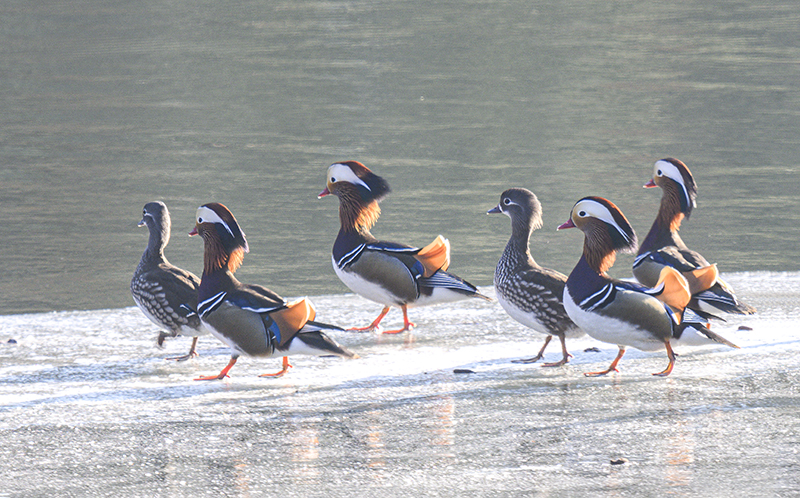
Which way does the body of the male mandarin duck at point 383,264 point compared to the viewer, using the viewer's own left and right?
facing to the left of the viewer

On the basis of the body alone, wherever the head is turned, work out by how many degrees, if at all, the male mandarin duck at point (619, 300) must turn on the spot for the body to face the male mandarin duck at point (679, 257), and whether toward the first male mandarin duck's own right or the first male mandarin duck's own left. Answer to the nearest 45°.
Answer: approximately 90° to the first male mandarin duck's own right

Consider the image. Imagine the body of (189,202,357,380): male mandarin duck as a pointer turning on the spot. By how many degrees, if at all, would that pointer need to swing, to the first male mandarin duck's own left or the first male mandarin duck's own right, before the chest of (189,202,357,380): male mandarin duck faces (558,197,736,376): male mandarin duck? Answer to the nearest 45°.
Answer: approximately 180°

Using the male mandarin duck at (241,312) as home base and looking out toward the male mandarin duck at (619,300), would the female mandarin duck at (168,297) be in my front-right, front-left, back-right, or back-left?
back-left

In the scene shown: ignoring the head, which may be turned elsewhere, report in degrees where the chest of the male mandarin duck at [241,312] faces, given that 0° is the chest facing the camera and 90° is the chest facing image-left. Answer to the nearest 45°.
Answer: approximately 90°

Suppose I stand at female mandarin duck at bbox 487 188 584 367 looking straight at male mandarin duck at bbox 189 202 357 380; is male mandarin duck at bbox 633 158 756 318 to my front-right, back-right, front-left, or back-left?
back-right

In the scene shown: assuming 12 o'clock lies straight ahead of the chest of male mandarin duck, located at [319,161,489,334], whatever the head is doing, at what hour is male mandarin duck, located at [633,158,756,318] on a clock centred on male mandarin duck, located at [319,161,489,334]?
male mandarin duck, located at [633,158,756,318] is roughly at 6 o'clock from male mandarin duck, located at [319,161,489,334].

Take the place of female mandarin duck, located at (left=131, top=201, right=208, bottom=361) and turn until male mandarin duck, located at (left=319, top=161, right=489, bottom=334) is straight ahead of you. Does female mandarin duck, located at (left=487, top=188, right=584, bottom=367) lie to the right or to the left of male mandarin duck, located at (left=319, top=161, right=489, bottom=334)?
right

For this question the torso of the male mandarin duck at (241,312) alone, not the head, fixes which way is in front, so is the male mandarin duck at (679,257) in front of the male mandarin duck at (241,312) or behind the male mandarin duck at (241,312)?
behind

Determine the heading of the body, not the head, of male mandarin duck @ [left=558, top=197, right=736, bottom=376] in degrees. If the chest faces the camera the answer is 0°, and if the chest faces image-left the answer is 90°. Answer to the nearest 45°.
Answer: approximately 90°

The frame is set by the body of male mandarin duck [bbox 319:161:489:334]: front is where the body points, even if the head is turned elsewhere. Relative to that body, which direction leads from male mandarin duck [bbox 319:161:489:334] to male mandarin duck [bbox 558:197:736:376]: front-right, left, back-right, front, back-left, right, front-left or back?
back-left

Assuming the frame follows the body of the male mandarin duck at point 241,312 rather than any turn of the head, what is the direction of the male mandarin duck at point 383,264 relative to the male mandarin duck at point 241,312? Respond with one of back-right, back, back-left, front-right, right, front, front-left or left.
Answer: back-right

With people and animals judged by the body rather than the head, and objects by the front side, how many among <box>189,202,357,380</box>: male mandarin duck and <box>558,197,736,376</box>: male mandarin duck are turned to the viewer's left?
2
